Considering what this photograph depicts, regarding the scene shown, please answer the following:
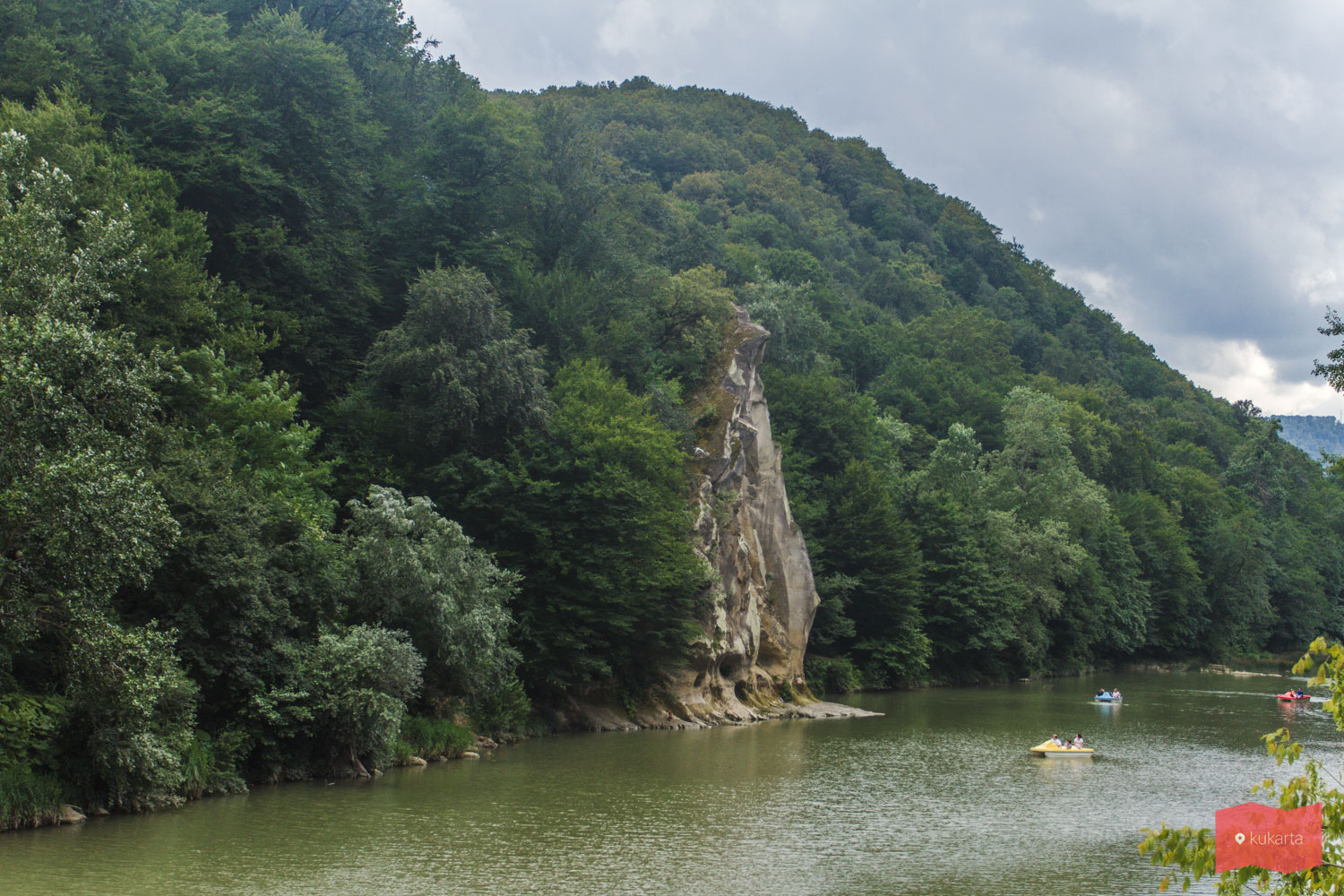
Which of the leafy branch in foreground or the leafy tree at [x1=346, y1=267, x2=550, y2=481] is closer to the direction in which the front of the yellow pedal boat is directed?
the leafy tree

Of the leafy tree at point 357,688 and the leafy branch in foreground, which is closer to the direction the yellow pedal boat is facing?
the leafy tree

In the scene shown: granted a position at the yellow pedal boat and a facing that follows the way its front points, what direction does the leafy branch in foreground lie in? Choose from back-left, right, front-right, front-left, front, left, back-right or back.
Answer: left

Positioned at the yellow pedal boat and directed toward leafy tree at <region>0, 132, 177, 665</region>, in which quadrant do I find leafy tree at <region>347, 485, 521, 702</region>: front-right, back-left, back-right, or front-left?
front-right

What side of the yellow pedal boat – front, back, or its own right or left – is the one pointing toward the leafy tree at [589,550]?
front

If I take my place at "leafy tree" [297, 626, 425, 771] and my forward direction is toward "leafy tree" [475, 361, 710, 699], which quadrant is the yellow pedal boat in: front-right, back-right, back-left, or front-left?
front-right

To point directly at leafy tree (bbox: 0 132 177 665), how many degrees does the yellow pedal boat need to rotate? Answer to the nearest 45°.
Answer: approximately 45° to its left

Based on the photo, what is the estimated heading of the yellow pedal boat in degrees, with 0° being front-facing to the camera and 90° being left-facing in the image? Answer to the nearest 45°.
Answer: approximately 90°

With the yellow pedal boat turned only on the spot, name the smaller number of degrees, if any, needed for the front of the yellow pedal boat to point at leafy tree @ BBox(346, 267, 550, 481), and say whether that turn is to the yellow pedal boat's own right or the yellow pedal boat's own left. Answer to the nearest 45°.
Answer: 0° — it already faces it

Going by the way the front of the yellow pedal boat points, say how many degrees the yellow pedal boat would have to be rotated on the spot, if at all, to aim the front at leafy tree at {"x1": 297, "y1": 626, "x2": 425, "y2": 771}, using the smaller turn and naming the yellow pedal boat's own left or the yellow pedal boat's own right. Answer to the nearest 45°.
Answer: approximately 45° to the yellow pedal boat's own left
